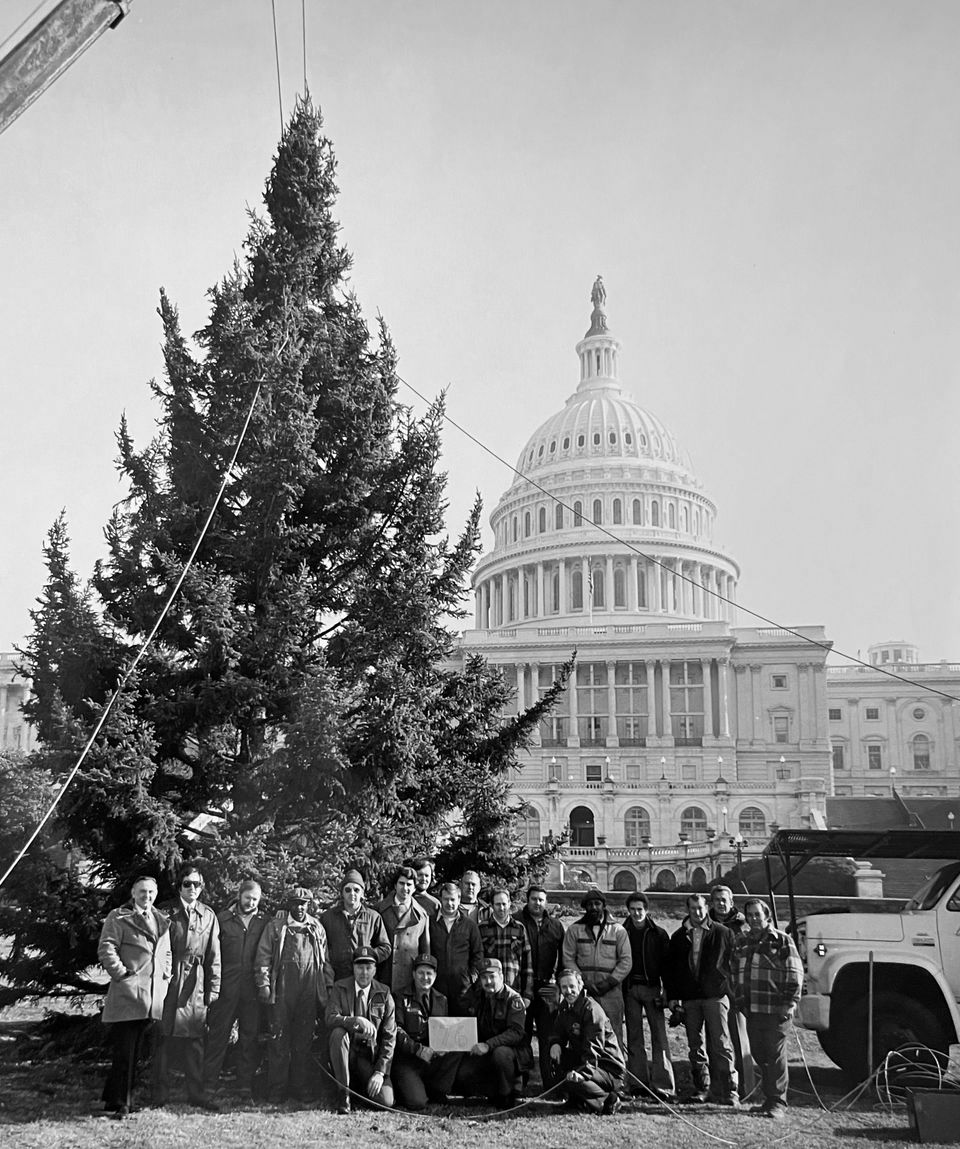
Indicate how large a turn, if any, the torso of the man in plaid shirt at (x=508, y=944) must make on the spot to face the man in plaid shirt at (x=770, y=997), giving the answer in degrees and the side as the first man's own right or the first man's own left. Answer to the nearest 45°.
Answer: approximately 90° to the first man's own left

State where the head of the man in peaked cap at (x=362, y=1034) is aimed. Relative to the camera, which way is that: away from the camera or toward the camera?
toward the camera

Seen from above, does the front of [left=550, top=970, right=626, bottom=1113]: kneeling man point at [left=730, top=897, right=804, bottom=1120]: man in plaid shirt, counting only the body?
no

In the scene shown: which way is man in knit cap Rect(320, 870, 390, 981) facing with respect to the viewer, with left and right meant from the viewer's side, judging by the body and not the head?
facing the viewer

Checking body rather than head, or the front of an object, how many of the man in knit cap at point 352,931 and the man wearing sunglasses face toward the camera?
2

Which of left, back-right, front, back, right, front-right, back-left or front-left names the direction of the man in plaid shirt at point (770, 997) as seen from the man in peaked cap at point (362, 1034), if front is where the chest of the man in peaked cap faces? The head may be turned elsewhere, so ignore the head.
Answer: left

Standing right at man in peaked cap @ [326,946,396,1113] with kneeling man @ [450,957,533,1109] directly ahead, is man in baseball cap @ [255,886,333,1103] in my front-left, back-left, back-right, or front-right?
back-left

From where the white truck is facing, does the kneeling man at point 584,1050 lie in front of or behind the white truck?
in front

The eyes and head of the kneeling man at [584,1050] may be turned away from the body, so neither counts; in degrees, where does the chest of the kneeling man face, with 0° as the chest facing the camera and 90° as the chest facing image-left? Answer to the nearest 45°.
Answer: approximately 45°

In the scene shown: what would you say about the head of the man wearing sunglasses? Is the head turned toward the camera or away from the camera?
toward the camera

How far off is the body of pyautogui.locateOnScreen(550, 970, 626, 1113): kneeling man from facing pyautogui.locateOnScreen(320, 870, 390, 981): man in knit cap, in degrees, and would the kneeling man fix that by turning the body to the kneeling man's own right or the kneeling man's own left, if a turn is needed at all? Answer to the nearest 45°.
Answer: approximately 45° to the kneeling man's own right

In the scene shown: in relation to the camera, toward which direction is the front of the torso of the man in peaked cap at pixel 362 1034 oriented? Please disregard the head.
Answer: toward the camera

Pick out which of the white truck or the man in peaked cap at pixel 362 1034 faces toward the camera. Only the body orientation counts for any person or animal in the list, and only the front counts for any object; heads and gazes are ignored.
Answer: the man in peaked cap

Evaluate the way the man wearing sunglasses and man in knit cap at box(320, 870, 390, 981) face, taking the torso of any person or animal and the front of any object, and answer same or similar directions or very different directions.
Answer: same or similar directions
